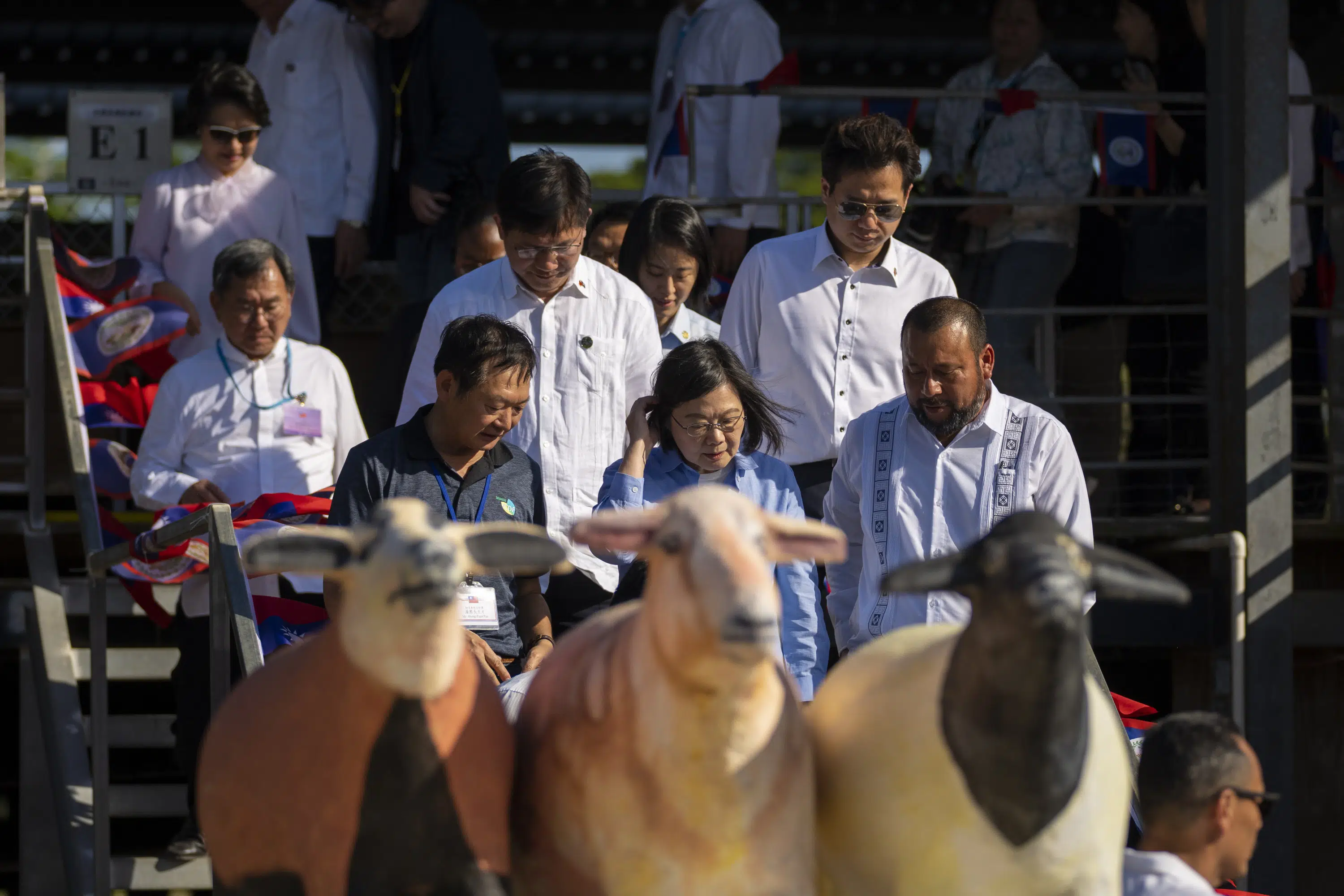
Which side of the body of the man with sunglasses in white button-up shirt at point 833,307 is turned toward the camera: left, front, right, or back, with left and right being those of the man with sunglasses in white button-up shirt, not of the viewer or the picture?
front

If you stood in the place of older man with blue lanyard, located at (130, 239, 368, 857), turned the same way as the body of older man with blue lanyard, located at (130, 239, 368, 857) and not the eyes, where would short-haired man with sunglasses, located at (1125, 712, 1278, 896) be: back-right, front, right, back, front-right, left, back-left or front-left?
front-left

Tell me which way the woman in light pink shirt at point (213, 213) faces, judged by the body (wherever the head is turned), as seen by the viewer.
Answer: toward the camera

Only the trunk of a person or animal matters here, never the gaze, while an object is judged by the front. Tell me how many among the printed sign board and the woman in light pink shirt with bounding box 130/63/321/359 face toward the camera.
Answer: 2

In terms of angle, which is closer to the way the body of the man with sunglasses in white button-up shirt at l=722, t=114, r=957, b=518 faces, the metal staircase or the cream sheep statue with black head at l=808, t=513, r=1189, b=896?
the cream sheep statue with black head

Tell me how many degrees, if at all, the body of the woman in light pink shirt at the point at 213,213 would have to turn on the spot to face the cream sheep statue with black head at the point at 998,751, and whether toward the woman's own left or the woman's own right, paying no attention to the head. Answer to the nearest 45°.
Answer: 0° — they already face it

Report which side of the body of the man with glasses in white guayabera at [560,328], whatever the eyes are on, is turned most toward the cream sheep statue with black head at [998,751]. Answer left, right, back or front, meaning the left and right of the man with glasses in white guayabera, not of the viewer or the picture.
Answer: front

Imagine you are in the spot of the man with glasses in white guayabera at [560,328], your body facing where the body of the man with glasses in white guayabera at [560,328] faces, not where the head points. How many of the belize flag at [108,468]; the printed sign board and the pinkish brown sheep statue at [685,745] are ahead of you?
1

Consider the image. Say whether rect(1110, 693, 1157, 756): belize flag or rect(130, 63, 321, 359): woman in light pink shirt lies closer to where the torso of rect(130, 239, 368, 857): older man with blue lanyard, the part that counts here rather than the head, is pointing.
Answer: the belize flag

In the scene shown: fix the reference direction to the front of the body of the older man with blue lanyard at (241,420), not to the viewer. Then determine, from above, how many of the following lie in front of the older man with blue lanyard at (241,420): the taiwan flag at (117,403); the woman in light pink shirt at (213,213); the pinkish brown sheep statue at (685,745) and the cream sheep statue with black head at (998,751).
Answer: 2

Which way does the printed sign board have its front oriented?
toward the camera

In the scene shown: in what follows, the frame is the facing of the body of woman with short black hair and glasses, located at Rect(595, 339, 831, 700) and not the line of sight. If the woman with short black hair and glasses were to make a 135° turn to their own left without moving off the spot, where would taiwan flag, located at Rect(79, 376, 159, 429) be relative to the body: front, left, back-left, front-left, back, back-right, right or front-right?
left

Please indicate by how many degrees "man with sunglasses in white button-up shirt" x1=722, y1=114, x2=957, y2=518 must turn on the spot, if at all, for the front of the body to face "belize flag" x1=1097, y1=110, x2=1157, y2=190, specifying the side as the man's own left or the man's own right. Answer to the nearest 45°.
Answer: approximately 135° to the man's own left

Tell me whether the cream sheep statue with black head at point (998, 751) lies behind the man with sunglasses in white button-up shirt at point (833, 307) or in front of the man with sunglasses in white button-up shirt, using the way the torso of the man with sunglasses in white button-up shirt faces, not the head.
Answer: in front
